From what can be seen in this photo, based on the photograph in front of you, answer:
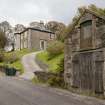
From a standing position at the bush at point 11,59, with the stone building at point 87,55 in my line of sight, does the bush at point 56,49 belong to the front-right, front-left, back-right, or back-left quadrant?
front-left

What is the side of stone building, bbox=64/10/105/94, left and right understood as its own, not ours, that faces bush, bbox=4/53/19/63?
right

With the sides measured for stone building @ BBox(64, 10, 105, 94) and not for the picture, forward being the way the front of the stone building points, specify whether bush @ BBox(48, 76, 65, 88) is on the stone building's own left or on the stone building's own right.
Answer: on the stone building's own right

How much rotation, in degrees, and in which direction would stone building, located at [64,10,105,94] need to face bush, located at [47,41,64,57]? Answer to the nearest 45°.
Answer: approximately 135° to its right

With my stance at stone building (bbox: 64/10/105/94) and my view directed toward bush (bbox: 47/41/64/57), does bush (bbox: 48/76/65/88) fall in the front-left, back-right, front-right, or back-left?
front-left

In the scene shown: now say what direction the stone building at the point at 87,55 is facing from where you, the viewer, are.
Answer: facing the viewer and to the left of the viewer
